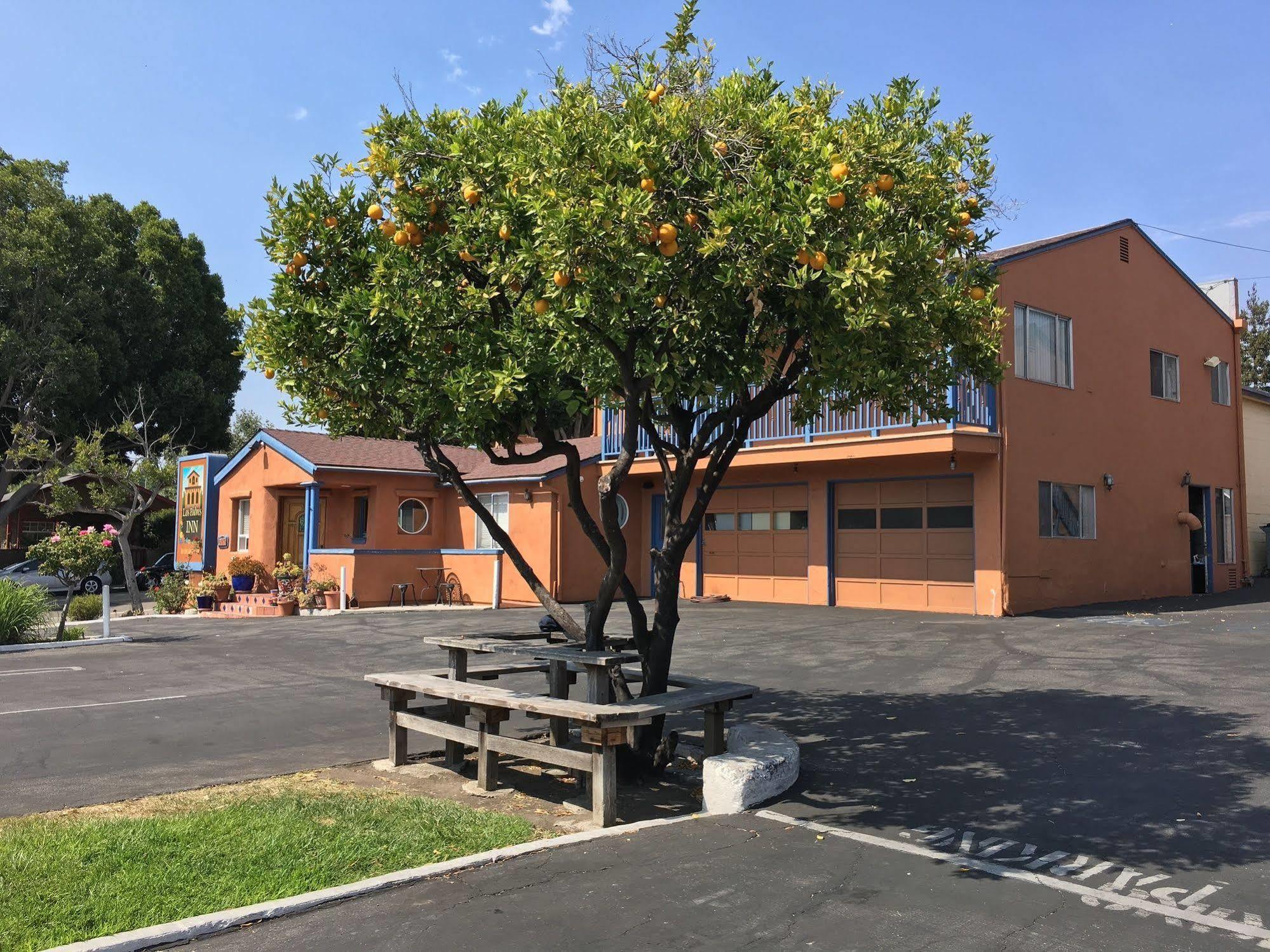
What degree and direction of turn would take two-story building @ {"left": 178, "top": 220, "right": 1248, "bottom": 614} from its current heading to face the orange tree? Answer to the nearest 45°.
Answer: approximately 45° to its left

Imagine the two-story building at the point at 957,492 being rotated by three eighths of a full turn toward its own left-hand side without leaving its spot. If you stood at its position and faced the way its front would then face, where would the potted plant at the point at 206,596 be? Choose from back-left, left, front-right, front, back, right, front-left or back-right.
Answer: back

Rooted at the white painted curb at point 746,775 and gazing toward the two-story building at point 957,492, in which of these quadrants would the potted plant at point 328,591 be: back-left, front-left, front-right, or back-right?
front-left

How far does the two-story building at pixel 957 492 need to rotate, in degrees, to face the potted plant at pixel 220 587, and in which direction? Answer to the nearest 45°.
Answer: approximately 45° to its right

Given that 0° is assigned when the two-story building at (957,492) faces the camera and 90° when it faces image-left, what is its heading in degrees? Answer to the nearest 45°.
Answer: approximately 45°

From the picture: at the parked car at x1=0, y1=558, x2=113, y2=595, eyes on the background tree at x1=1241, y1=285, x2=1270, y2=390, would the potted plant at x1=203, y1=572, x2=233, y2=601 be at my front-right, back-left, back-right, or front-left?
front-right

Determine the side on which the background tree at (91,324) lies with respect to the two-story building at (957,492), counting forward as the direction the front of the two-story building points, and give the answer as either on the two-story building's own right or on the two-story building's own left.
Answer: on the two-story building's own right

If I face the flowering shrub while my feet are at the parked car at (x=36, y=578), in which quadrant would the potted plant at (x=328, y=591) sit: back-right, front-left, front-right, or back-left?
front-left

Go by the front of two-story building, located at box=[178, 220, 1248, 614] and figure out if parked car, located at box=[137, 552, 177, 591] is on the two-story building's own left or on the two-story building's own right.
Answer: on the two-story building's own right
